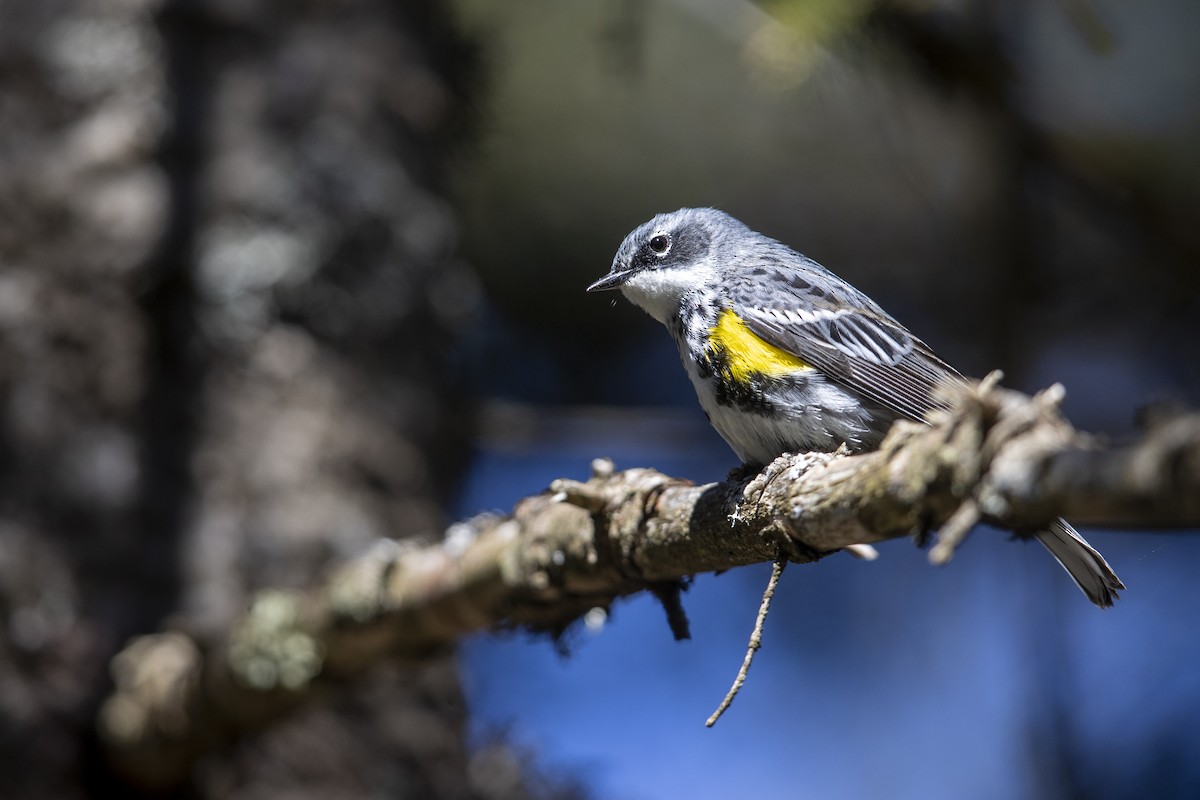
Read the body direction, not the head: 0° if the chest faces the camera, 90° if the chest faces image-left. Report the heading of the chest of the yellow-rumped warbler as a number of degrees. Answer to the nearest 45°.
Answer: approximately 90°
